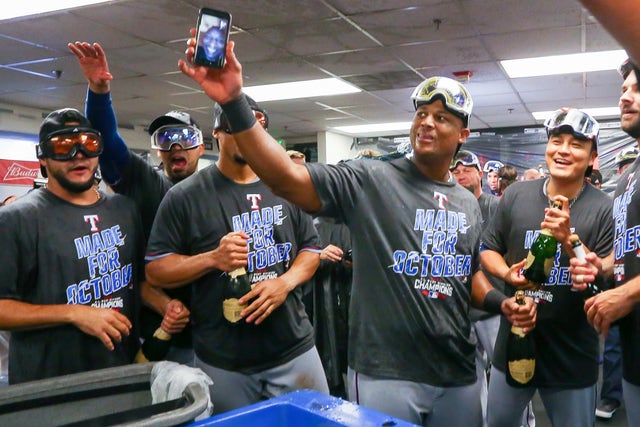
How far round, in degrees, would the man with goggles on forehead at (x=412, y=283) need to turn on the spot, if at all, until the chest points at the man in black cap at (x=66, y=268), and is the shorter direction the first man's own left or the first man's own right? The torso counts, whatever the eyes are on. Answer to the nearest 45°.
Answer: approximately 135° to the first man's own right

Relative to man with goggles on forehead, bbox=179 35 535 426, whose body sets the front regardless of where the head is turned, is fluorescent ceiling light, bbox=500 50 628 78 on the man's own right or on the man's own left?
on the man's own left

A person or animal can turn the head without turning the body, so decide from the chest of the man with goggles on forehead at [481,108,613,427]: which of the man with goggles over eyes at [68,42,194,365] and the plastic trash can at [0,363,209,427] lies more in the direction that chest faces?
the plastic trash can

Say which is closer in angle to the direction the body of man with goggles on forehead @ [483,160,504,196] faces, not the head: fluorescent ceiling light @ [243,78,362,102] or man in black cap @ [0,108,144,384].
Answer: the man in black cap

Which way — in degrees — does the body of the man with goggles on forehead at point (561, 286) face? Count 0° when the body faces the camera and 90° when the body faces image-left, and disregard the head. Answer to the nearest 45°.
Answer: approximately 0°

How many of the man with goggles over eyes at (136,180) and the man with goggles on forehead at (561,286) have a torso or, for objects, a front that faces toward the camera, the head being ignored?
2

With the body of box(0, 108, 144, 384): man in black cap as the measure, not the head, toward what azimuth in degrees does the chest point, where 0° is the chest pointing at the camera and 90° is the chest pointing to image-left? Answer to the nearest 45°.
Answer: approximately 315°

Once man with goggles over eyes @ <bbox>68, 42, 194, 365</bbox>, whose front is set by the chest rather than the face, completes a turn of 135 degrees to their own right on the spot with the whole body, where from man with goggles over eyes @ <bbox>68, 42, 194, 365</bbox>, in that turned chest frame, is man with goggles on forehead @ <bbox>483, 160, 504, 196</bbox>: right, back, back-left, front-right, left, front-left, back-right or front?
right

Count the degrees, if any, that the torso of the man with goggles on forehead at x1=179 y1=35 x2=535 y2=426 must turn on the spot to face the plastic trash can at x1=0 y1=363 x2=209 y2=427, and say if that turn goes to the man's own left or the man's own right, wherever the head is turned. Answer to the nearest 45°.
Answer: approximately 90° to the man's own right

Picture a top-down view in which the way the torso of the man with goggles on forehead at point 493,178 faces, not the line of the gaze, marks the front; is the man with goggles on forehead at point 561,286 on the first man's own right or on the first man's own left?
on the first man's own left

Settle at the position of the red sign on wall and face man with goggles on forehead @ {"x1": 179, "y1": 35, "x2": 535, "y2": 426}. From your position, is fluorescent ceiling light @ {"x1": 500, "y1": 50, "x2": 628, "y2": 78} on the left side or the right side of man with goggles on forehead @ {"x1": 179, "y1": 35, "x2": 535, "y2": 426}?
left

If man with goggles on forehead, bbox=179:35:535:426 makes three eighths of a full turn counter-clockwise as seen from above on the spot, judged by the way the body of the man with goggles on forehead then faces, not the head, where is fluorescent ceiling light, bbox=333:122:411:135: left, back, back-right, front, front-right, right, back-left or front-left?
front
